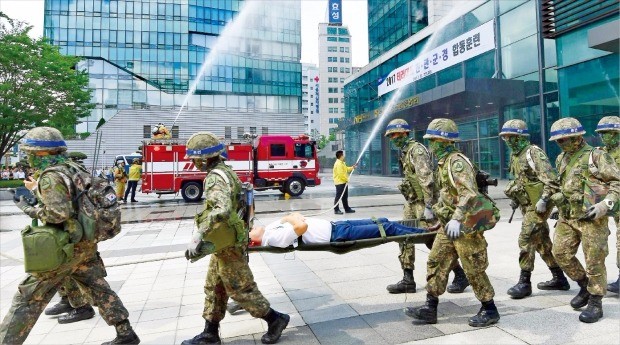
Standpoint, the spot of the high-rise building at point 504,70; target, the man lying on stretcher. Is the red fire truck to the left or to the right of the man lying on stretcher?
right

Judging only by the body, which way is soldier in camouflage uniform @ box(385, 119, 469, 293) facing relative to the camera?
to the viewer's left

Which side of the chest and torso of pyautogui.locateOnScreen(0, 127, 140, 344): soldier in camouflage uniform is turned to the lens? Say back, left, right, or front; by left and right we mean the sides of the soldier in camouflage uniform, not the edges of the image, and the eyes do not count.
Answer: left

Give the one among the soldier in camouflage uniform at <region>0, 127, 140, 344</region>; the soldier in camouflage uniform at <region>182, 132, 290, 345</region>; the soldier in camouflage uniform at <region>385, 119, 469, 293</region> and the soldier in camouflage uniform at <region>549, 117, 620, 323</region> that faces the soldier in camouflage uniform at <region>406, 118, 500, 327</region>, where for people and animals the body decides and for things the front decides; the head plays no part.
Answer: the soldier in camouflage uniform at <region>549, 117, 620, 323</region>

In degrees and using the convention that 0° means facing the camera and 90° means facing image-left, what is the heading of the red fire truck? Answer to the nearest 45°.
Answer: approximately 270°

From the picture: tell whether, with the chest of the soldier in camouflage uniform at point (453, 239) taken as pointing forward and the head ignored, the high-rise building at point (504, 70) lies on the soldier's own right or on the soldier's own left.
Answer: on the soldier's own right

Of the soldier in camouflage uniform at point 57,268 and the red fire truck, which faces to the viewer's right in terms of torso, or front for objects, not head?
the red fire truck

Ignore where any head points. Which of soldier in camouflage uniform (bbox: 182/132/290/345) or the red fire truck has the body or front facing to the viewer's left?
the soldier in camouflage uniform

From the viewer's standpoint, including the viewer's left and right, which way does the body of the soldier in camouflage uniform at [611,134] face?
facing to the left of the viewer

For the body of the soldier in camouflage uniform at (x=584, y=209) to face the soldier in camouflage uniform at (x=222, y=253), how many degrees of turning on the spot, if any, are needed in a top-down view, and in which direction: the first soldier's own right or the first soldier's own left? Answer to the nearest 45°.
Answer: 0° — they already face them

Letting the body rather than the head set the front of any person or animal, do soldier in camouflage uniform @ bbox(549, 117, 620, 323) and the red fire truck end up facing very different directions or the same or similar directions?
very different directions

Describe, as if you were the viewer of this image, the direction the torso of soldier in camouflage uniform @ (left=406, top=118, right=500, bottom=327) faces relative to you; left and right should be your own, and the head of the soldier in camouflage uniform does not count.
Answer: facing to the left of the viewer

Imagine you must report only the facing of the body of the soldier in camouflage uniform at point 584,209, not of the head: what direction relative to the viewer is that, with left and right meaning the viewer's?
facing the viewer and to the left of the viewer

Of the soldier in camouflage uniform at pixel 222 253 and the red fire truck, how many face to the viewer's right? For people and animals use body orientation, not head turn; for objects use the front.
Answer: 1

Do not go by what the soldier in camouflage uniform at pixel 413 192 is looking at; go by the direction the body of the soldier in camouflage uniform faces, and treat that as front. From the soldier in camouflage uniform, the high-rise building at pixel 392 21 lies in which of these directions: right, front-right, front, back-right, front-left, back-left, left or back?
right

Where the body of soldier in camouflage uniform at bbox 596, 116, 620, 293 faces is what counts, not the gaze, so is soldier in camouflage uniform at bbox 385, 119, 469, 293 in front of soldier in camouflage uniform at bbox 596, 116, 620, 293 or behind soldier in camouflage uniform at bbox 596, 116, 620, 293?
in front

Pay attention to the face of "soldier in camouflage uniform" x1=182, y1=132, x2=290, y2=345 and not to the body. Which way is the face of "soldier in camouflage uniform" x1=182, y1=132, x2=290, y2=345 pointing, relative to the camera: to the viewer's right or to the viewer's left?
to the viewer's left

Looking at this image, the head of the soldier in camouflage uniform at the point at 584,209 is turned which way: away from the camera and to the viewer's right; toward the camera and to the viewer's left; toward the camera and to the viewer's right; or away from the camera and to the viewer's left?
toward the camera and to the viewer's left

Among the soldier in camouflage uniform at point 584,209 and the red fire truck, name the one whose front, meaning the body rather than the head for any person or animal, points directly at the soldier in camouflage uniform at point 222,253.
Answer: the soldier in camouflage uniform at point 584,209

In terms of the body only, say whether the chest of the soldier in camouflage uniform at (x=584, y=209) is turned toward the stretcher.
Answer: yes

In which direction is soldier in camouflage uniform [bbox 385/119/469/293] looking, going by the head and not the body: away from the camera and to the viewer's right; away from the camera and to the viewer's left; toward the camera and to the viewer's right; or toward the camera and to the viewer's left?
toward the camera and to the viewer's left
